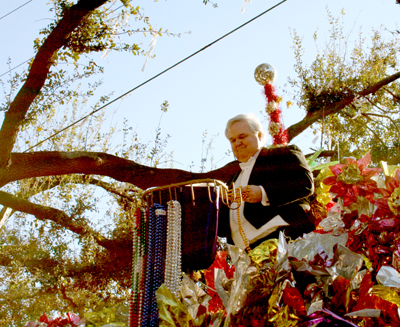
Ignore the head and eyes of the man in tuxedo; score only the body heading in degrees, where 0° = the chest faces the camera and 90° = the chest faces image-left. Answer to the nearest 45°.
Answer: approximately 45°

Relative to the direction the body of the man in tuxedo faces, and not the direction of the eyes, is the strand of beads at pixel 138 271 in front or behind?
in front

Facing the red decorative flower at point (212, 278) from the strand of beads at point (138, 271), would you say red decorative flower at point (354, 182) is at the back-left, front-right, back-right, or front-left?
front-left

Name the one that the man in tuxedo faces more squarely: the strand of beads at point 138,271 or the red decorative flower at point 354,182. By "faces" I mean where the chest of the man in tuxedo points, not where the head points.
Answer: the strand of beads

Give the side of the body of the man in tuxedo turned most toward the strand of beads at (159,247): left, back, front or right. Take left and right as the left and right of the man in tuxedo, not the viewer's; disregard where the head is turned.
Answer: front

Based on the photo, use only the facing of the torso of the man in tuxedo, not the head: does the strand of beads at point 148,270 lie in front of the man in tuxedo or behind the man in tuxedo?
in front

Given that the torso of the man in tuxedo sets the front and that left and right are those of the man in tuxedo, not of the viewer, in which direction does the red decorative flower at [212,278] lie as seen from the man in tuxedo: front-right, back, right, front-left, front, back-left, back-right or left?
front-left

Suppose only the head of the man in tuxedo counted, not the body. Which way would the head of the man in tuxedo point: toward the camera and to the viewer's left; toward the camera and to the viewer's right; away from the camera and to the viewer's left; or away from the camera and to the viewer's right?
toward the camera and to the viewer's left
